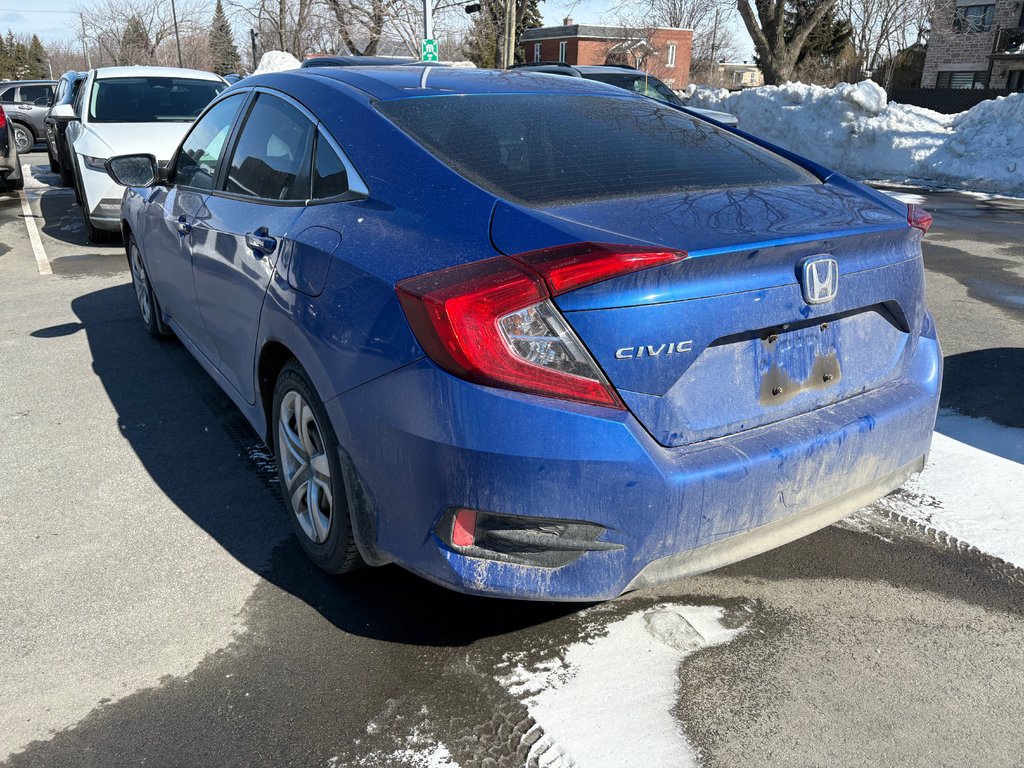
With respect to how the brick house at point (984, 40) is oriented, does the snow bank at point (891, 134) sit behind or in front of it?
in front

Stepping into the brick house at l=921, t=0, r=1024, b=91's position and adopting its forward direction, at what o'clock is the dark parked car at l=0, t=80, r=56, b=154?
The dark parked car is roughly at 1 o'clock from the brick house.

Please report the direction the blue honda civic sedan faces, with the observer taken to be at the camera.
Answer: facing away from the viewer and to the left of the viewer

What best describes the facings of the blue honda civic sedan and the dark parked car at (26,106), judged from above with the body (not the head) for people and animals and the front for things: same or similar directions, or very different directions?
very different directions

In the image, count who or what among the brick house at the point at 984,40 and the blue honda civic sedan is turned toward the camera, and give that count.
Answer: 1

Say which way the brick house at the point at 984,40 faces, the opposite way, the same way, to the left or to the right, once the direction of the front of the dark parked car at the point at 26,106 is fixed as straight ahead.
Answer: to the right

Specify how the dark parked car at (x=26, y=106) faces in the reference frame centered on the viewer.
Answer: facing the viewer and to the right of the viewer

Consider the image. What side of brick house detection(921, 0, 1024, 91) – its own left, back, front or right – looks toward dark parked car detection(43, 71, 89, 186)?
front

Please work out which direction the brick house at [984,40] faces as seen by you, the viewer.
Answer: facing the viewer

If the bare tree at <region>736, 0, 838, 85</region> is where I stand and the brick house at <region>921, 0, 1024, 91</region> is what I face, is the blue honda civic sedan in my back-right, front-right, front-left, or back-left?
back-right

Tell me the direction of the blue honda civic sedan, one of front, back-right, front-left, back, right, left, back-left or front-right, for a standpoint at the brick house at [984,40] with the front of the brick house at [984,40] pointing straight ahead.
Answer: front

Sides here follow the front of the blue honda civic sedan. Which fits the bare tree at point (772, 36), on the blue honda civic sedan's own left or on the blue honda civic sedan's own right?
on the blue honda civic sedan's own right

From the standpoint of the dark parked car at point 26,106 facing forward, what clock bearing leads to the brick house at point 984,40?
The brick house is roughly at 10 o'clock from the dark parked car.
